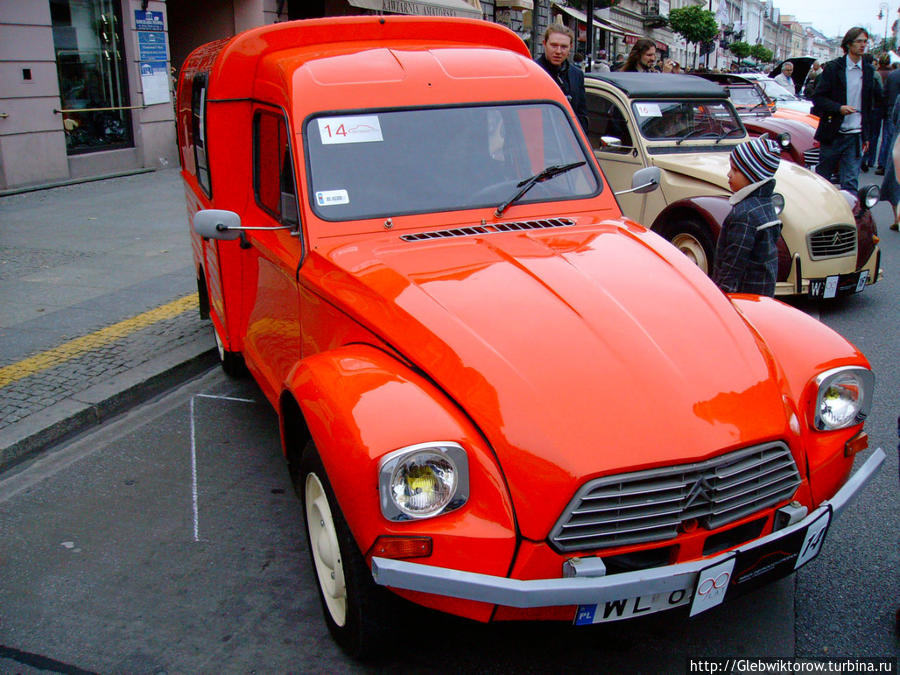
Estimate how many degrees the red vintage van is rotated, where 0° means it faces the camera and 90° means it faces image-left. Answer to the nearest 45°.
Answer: approximately 315°

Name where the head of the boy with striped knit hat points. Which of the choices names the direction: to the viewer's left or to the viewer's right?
to the viewer's left

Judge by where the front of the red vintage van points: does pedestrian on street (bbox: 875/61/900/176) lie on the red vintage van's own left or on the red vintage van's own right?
on the red vintage van's own left

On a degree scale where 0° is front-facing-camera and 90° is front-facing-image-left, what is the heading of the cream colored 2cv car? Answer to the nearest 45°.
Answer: approximately 315°

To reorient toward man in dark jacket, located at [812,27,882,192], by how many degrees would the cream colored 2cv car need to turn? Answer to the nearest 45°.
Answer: approximately 135° to its left

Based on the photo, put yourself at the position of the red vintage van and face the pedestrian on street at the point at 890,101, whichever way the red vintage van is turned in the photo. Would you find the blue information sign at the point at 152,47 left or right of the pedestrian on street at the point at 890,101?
left

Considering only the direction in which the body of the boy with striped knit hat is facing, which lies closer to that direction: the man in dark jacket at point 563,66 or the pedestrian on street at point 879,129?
the man in dark jacket

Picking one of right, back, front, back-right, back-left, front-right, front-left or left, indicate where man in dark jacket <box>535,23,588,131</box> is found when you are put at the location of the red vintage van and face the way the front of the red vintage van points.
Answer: back-left

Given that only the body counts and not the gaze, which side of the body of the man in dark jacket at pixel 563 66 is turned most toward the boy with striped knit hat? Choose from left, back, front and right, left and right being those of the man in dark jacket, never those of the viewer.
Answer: front

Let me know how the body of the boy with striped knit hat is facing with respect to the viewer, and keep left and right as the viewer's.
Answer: facing to the left of the viewer

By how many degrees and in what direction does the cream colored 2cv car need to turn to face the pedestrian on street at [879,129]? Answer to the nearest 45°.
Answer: approximately 135° to its left
